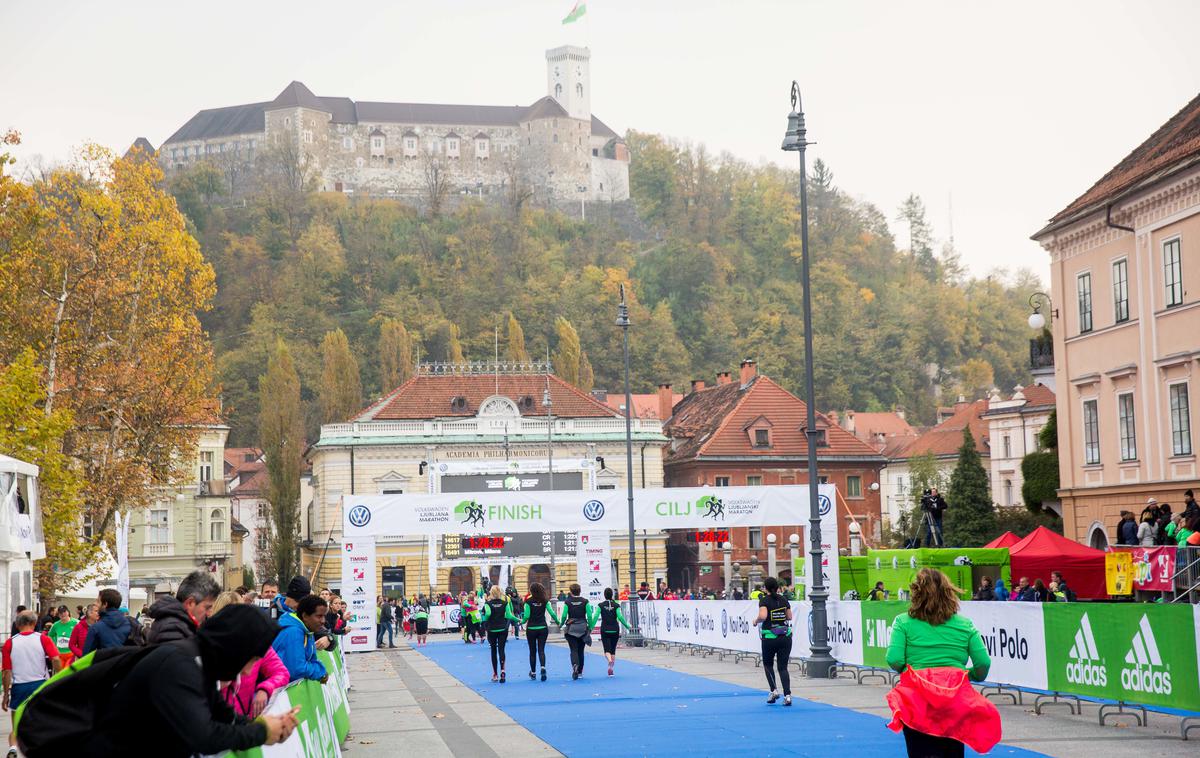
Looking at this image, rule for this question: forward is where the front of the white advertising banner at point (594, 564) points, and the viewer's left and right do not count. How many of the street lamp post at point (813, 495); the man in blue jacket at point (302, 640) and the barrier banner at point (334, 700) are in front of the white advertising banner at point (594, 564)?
3

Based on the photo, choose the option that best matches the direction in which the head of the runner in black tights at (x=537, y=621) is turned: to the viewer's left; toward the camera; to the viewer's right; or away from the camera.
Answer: away from the camera

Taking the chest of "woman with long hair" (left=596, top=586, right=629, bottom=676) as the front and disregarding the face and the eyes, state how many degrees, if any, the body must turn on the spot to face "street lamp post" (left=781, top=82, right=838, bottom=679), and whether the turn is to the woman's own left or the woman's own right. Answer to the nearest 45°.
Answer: approximately 135° to the woman's own right

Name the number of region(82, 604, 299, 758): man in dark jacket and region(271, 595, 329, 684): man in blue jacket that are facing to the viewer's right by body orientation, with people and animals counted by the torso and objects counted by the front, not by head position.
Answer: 2

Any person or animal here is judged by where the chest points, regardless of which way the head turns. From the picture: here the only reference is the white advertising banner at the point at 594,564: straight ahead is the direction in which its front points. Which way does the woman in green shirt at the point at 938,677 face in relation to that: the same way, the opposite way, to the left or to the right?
the opposite way

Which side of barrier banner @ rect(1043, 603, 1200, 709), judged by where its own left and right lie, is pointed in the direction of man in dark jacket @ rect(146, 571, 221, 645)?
front

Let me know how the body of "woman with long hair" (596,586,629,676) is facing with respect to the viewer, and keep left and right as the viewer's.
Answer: facing away from the viewer

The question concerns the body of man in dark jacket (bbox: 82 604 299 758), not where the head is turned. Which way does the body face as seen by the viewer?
to the viewer's right

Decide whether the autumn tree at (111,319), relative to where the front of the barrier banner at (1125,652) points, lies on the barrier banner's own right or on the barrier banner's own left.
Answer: on the barrier banner's own right

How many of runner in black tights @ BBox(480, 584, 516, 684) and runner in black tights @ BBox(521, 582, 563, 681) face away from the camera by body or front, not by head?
2

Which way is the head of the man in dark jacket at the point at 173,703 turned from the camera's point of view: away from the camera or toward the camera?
away from the camera

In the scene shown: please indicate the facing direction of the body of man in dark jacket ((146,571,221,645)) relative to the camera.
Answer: to the viewer's right

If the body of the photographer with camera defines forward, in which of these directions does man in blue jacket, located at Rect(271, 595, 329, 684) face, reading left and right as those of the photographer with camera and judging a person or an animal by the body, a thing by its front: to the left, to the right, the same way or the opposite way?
to the left

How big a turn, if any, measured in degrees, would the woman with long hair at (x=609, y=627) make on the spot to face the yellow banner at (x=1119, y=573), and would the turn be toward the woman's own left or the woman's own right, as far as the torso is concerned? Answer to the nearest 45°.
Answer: approximately 90° to the woman's own right

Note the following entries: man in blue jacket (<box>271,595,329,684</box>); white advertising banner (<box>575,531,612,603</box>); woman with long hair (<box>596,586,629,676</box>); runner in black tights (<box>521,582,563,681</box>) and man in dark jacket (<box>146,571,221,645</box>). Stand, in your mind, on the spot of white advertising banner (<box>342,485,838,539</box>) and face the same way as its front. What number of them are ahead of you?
4

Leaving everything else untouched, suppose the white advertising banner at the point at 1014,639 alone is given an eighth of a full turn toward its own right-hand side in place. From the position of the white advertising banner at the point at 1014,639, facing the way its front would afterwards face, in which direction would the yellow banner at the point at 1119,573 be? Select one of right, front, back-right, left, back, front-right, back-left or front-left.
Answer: right
